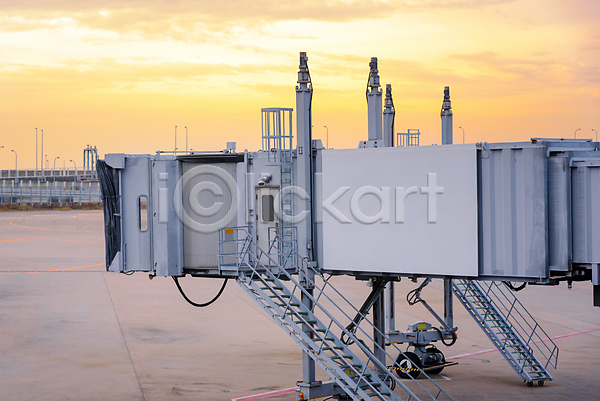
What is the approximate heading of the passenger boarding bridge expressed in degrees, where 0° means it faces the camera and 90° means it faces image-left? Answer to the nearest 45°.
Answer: approximately 90°
